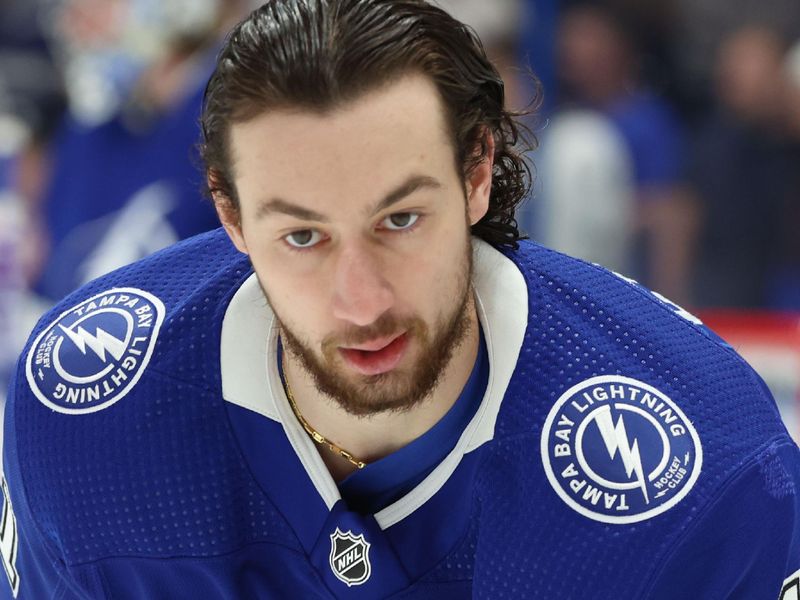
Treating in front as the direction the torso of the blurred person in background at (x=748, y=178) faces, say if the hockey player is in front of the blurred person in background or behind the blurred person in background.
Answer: in front

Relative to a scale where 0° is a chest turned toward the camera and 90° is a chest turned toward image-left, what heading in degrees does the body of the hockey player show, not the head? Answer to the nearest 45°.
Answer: approximately 0°

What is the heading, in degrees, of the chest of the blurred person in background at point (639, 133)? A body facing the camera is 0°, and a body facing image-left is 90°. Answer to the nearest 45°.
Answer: approximately 45°

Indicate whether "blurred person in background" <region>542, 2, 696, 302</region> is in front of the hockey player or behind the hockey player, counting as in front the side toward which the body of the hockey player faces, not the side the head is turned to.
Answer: behind

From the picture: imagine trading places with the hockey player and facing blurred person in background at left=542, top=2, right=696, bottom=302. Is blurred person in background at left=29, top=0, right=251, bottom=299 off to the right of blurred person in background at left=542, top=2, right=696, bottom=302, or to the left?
left

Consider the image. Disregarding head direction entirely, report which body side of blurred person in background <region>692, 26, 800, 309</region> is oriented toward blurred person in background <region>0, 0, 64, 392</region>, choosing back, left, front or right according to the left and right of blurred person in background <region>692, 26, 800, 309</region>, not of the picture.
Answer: right

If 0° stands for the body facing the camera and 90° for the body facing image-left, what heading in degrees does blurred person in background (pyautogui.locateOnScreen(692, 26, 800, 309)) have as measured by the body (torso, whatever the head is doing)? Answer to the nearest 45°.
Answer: approximately 0°

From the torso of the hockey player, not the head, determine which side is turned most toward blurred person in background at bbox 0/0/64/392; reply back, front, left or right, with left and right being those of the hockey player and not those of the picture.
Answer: back

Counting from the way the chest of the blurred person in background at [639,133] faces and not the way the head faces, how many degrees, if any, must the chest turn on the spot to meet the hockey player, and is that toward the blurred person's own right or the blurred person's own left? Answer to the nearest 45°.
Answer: approximately 45° to the blurred person's own left
